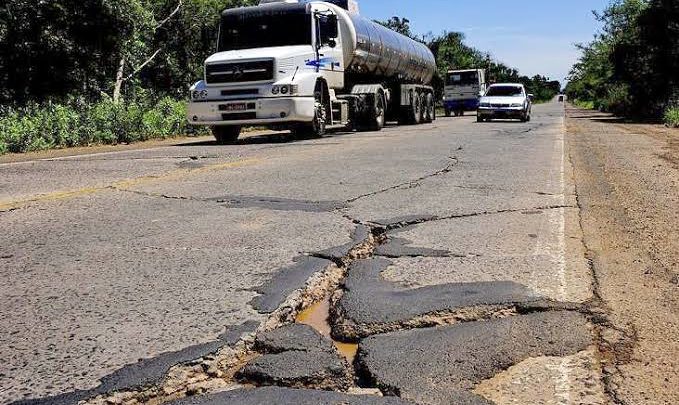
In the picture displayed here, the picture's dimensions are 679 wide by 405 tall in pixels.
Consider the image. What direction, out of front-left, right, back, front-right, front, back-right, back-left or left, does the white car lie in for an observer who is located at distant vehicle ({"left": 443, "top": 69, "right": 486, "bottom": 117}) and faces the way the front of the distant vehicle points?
front

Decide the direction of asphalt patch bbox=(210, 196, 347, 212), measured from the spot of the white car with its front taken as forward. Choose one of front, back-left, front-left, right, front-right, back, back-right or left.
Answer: front

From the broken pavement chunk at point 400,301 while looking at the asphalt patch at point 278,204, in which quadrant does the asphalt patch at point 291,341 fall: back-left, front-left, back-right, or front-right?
back-left

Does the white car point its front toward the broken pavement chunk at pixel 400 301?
yes

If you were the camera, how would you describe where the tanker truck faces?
facing the viewer and to the left of the viewer

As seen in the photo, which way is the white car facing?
toward the camera

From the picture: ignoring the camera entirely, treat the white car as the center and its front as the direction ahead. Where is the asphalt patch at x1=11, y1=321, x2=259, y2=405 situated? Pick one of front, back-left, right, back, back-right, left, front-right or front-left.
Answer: front

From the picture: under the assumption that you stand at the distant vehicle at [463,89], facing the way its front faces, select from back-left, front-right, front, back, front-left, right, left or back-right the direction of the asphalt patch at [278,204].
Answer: front

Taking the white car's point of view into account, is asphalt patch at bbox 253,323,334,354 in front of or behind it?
in front

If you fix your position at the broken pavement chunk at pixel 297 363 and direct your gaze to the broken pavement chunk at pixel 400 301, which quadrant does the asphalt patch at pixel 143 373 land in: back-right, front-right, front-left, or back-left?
back-left

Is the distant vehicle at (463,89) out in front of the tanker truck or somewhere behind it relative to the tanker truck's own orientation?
behind

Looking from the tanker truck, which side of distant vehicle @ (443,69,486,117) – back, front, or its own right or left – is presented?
front

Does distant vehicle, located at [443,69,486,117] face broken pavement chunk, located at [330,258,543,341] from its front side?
yes

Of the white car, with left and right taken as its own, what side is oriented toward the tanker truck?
front

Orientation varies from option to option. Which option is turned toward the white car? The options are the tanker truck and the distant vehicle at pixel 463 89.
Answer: the distant vehicle

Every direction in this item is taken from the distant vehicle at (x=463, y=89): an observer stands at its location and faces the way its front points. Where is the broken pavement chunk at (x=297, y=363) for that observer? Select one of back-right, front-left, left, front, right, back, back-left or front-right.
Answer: front

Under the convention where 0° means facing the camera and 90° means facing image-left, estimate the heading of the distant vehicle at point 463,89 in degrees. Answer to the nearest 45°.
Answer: approximately 0°

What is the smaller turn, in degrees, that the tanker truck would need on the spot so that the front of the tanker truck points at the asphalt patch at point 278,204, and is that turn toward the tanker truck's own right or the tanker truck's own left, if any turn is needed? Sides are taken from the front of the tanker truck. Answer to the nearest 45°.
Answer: approximately 45° to the tanker truck's own left
